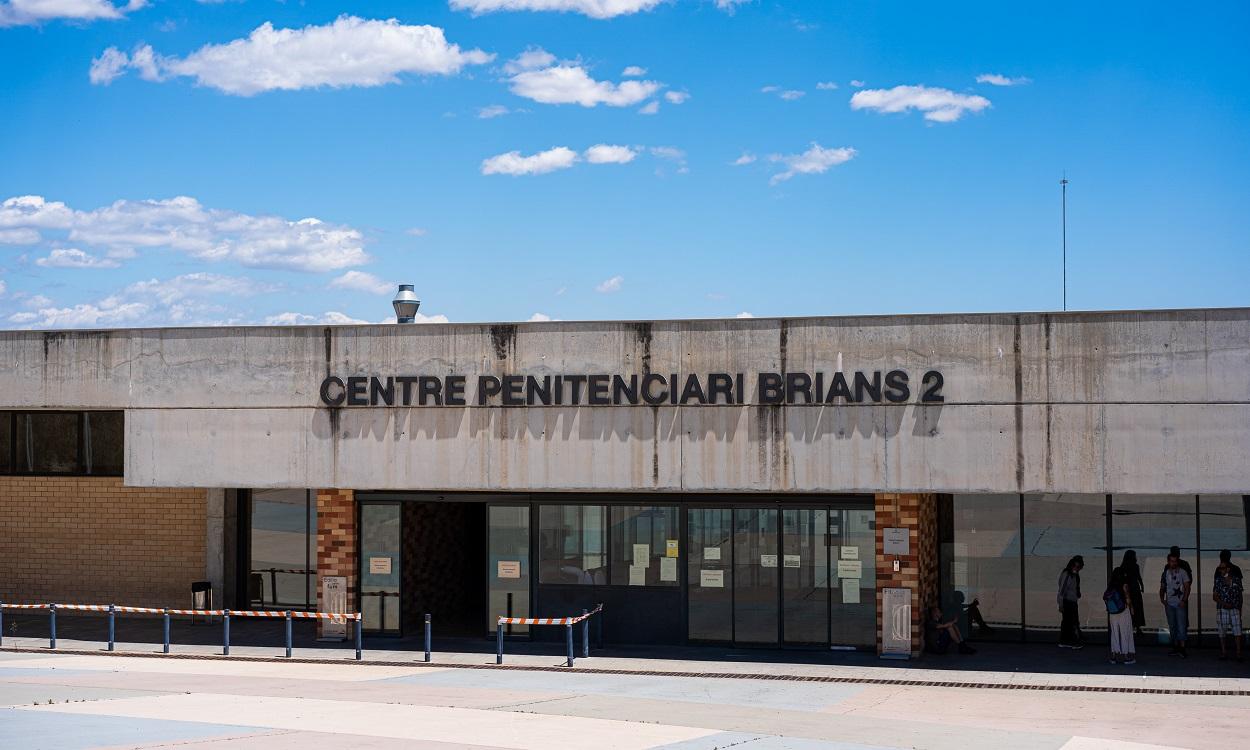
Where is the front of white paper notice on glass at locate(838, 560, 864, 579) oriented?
toward the camera

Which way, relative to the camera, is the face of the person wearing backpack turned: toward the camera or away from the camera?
away from the camera

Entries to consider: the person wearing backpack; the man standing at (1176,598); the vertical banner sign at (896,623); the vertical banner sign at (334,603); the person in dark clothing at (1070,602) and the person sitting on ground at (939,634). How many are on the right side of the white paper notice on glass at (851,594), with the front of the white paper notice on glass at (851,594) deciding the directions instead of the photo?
1

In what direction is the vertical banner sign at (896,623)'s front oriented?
toward the camera

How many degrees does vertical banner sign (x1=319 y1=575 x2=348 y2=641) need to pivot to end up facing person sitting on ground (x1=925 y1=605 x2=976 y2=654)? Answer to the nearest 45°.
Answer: approximately 90° to its left

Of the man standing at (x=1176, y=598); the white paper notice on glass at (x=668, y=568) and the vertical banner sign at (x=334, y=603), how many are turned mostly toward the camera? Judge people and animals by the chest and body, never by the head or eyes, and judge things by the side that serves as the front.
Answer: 3

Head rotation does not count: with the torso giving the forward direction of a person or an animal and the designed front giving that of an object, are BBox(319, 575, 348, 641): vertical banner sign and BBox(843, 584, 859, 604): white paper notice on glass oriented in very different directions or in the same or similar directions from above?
same or similar directions

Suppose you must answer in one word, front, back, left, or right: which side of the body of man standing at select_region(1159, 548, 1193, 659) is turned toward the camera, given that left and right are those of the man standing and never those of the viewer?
front

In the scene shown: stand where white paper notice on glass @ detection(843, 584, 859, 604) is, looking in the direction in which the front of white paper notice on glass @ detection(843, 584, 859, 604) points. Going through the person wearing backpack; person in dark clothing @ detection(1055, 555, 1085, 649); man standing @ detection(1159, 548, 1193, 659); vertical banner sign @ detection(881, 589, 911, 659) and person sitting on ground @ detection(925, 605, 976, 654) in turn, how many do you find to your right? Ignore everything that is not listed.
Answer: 0

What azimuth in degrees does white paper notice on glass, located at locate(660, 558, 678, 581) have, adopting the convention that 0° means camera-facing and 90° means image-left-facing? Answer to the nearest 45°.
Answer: approximately 0°

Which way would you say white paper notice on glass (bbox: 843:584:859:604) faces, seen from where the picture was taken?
facing the viewer

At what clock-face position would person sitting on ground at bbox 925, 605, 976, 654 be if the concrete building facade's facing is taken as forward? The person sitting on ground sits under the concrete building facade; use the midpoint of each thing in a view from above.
The person sitting on ground is roughly at 9 o'clock from the concrete building facade.

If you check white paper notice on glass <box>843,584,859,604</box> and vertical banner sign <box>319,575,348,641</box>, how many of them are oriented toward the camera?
2

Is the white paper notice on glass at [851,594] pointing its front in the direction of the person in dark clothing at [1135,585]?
no
